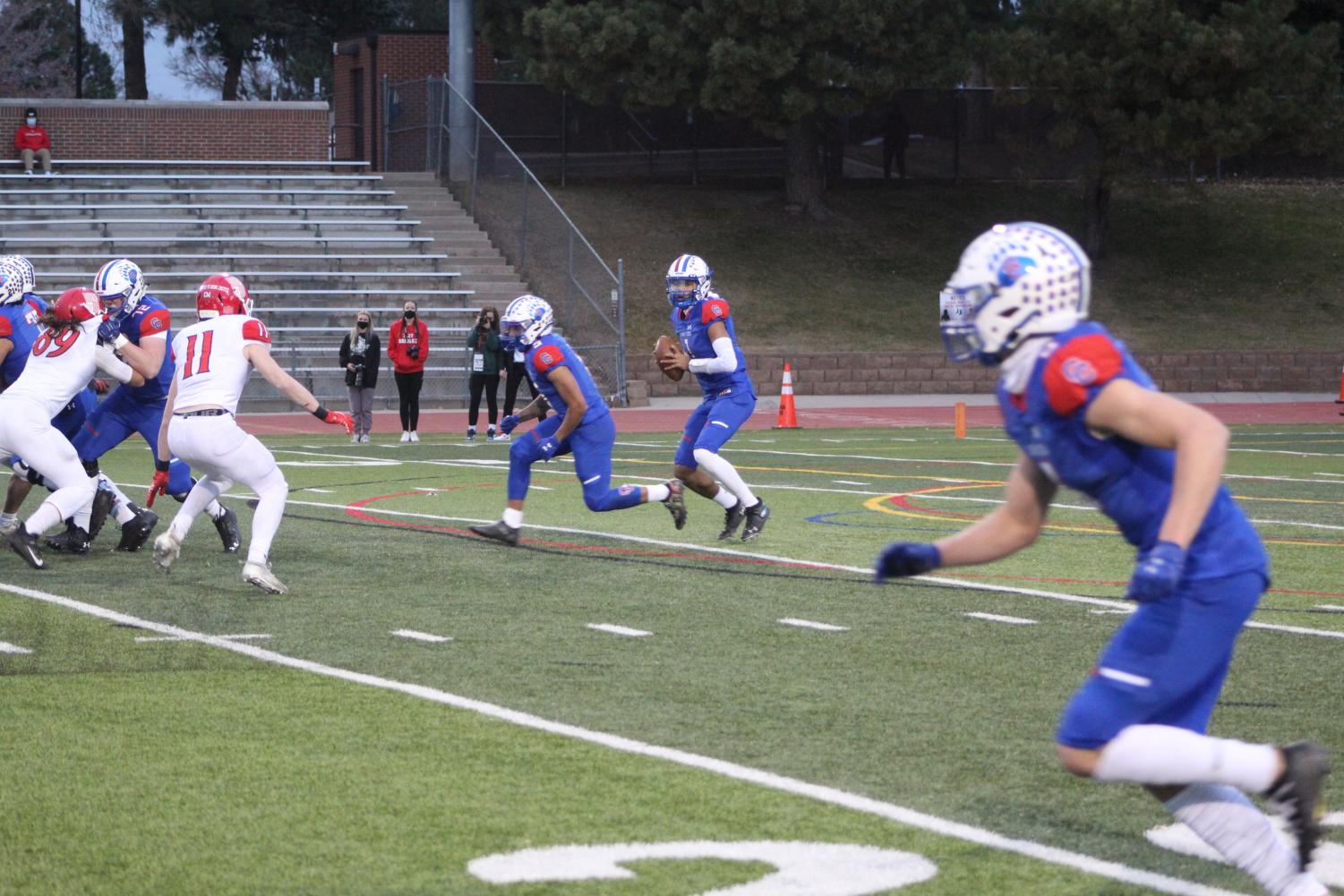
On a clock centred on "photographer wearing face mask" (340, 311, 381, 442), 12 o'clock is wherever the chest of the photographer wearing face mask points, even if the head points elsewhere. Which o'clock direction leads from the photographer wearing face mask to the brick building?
The brick building is roughly at 6 o'clock from the photographer wearing face mask.

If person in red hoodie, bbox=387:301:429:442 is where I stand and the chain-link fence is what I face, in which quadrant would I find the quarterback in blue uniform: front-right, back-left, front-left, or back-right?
back-right

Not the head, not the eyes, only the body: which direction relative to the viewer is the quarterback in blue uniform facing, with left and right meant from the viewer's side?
facing the viewer and to the left of the viewer

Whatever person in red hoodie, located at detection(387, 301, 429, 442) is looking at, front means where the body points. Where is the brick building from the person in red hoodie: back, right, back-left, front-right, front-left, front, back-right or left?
back

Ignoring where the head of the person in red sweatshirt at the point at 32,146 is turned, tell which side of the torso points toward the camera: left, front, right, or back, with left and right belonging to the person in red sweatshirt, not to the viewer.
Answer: front

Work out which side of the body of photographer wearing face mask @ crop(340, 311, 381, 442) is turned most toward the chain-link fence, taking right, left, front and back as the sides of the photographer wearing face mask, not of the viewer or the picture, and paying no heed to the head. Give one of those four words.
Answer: back

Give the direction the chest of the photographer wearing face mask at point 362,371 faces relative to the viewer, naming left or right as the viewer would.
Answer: facing the viewer

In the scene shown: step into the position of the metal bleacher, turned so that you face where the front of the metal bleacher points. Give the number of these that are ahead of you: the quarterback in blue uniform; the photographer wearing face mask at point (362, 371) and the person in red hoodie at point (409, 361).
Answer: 3

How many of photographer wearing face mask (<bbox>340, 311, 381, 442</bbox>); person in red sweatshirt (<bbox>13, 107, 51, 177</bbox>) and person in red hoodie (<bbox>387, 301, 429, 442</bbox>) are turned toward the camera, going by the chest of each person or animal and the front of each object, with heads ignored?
3

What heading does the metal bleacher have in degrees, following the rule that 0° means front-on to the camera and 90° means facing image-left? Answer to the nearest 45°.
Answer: approximately 0°

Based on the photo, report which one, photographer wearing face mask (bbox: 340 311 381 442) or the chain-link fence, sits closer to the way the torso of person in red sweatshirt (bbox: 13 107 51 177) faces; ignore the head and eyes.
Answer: the photographer wearing face mask
